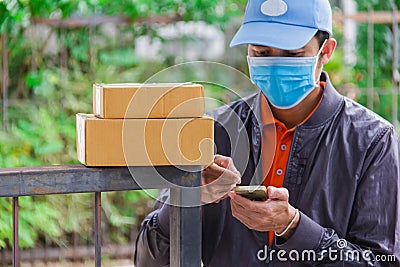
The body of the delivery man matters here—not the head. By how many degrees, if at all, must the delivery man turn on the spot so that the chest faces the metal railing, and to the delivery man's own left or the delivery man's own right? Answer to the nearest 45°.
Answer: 0° — they already face it

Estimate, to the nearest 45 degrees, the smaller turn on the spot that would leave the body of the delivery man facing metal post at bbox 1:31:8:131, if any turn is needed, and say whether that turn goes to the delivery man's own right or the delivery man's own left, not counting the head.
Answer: approximately 90° to the delivery man's own right

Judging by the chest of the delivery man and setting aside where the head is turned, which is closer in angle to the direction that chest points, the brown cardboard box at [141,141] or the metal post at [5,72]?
the brown cardboard box

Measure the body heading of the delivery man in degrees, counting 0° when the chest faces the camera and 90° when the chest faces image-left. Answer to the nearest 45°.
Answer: approximately 45°

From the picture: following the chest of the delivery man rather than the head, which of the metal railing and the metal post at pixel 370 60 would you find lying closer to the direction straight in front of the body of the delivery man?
the metal railing

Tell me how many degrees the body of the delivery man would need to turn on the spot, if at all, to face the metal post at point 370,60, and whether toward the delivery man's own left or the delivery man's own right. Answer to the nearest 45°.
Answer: approximately 135° to the delivery man's own right

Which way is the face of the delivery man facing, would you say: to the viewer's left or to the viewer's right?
to the viewer's left
